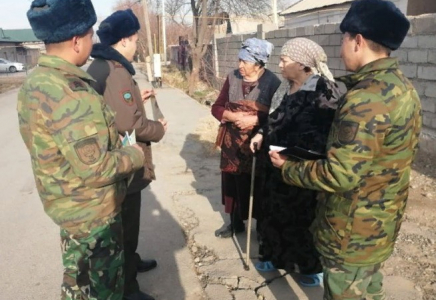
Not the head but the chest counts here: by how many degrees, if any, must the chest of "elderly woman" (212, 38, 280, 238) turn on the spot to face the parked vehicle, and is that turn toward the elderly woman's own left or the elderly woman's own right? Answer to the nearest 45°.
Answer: approximately 90° to the elderly woman's own right

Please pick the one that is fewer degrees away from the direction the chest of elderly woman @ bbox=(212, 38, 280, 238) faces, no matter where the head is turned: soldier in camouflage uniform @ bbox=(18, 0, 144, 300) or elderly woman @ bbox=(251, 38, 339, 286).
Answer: the soldier in camouflage uniform

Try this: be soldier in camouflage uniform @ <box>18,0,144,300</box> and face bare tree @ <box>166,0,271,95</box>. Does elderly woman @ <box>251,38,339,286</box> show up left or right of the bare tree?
right

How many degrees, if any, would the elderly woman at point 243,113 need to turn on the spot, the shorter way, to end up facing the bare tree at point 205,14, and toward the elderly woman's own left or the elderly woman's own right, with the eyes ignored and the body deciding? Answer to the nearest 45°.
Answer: approximately 135° to the elderly woman's own right

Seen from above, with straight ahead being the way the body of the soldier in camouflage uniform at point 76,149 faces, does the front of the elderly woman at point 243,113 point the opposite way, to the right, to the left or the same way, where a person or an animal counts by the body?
the opposite way

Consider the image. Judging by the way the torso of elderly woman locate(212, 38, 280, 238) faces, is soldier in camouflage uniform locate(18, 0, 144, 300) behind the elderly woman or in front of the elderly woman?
in front

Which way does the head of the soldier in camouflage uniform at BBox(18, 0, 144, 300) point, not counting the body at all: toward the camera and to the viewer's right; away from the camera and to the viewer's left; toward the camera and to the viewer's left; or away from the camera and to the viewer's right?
away from the camera and to the viewer's right

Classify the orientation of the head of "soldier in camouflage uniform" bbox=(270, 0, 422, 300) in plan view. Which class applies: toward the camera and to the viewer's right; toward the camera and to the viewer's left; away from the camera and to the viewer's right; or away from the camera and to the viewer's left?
away from the camera and to the viewer's left

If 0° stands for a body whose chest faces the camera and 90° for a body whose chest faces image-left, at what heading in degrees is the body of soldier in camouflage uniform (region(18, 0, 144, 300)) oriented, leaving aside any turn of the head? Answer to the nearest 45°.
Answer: approximately 225°

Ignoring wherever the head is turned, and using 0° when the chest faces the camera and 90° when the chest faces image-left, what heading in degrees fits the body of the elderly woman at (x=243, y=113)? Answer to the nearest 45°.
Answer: approximately 45°
